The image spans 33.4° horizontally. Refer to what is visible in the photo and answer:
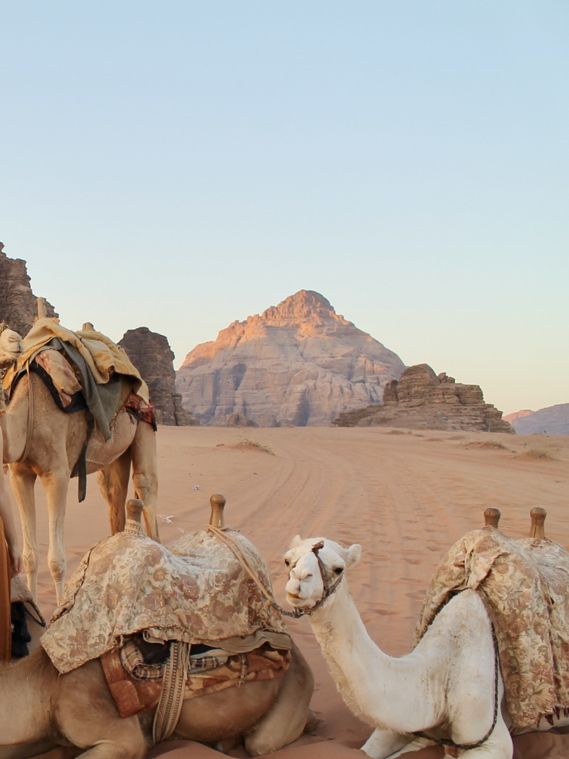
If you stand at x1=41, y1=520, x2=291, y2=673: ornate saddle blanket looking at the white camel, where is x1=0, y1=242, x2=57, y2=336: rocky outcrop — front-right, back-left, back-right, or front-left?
back-left

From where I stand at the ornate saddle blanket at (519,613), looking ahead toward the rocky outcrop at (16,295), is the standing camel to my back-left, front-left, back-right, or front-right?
front-left

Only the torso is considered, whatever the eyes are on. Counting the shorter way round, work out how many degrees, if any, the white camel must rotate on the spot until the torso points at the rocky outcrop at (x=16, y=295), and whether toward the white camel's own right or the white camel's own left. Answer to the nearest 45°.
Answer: approximately 90° to the white camel's own right

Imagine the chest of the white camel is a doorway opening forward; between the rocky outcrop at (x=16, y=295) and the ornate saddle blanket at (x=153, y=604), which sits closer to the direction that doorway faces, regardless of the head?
the ornate saddle blanket

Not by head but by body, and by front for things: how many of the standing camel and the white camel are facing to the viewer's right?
0

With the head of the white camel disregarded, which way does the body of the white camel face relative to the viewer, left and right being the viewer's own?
facing the viewer and to the left of the viewer

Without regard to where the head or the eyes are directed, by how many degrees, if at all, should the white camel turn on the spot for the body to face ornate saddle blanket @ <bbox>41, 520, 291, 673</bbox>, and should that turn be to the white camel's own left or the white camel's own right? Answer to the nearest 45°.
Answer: approximately 45° to the white camel's own right

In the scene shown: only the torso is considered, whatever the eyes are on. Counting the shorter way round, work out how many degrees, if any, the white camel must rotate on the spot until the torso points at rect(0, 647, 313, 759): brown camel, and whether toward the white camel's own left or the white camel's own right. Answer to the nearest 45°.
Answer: approximately 45° to the white camel's own right
